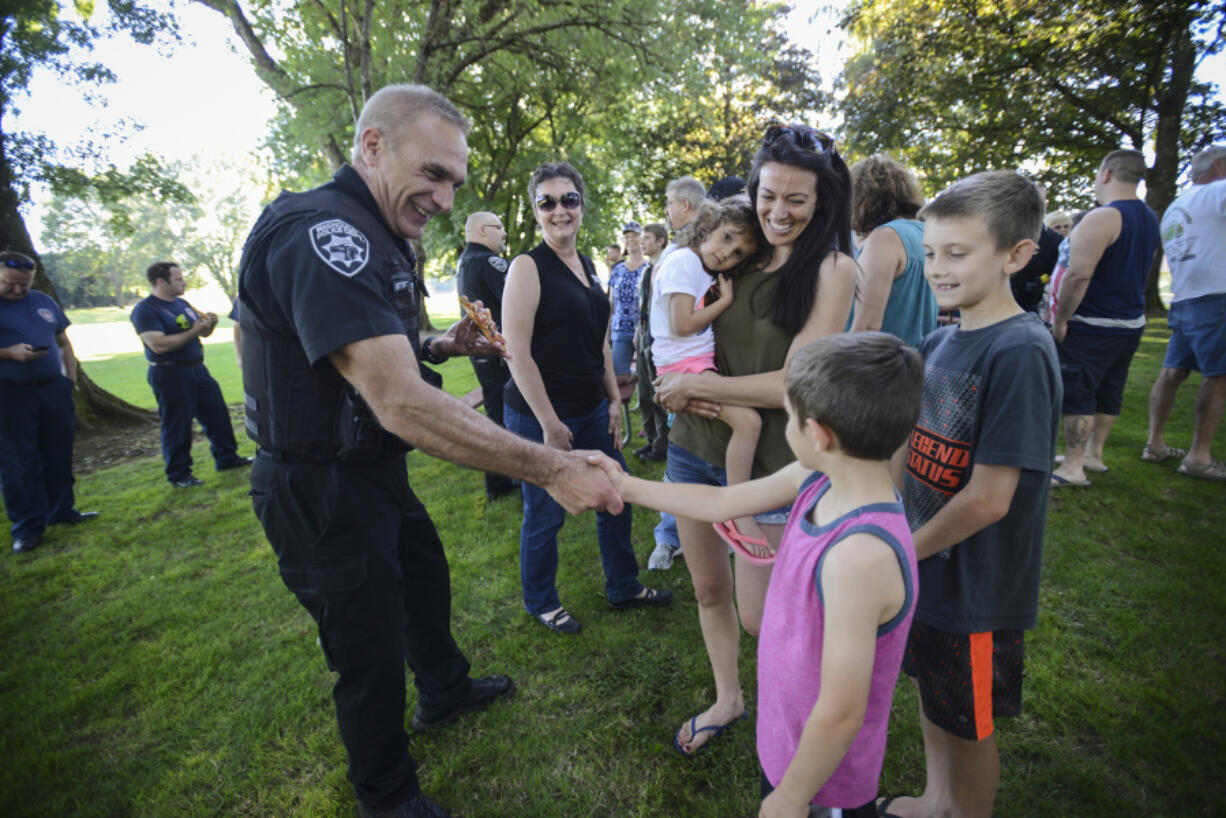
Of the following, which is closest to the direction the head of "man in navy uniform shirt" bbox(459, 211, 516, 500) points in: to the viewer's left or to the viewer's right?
to the viewer's right

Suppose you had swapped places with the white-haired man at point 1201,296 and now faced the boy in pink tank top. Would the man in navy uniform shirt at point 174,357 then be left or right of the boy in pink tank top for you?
right

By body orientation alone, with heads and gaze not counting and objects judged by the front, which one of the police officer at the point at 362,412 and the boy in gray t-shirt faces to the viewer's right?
the police officer

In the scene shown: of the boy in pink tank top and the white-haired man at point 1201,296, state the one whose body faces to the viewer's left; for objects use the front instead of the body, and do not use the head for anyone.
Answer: the boy in pink tank top

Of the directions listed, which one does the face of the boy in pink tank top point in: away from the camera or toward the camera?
away from the camera

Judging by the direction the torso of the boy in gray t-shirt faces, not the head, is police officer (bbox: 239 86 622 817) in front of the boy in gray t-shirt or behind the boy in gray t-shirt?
in front

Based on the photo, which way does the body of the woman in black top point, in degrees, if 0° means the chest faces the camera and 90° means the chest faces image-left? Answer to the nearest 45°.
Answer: approximately 315°

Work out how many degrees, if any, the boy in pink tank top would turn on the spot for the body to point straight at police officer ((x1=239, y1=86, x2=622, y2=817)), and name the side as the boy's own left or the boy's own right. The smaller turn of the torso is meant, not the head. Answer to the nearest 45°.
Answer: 0° — they already face them

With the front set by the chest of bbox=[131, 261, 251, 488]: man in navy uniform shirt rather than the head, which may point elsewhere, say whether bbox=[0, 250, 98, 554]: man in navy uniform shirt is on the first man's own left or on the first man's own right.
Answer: on the first man's own right

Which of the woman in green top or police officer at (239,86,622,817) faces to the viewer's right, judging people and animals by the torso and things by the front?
the police officer

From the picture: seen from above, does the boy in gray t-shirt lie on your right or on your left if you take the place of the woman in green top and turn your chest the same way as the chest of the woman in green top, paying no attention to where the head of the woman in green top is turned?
on your left

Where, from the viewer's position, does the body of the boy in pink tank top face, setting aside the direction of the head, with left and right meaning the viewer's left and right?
facing to the left of the viewer

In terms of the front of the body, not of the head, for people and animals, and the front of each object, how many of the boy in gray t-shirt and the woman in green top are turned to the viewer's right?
0
